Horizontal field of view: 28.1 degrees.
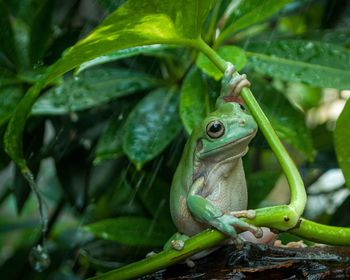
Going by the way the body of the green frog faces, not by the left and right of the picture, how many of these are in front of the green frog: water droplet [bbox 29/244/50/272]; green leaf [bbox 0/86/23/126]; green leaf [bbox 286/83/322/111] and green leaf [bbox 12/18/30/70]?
0

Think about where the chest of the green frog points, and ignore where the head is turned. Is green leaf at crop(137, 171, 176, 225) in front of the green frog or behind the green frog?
behind

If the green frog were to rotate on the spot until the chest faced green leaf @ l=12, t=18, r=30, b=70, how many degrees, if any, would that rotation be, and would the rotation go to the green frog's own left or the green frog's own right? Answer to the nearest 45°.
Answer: approximately 180°

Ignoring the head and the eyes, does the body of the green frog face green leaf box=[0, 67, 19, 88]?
no

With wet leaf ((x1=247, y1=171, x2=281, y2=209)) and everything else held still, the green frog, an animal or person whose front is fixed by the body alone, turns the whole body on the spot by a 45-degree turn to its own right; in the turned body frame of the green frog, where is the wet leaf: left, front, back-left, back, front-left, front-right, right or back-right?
back

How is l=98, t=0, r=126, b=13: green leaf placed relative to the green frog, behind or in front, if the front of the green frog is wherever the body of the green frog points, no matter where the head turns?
behind

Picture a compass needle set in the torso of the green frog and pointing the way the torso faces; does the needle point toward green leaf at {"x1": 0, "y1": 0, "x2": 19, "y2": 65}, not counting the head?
no

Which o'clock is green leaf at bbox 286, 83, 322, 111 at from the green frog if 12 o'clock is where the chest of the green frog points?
The green leaf is roughly at 8 o'clock from the green frog.

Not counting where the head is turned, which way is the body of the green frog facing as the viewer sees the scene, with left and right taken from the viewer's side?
facing the viewer and to the right of the viewer
